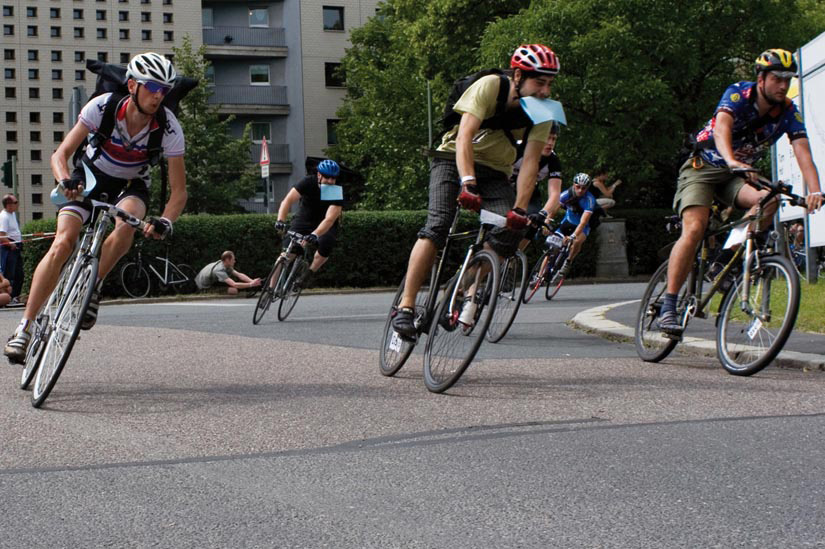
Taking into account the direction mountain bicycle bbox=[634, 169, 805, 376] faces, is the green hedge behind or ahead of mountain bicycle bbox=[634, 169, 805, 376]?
behind

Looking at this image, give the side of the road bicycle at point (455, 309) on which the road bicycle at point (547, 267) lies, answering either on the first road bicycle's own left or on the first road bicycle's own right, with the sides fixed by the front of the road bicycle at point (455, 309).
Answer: on the first road bicycle's own left
